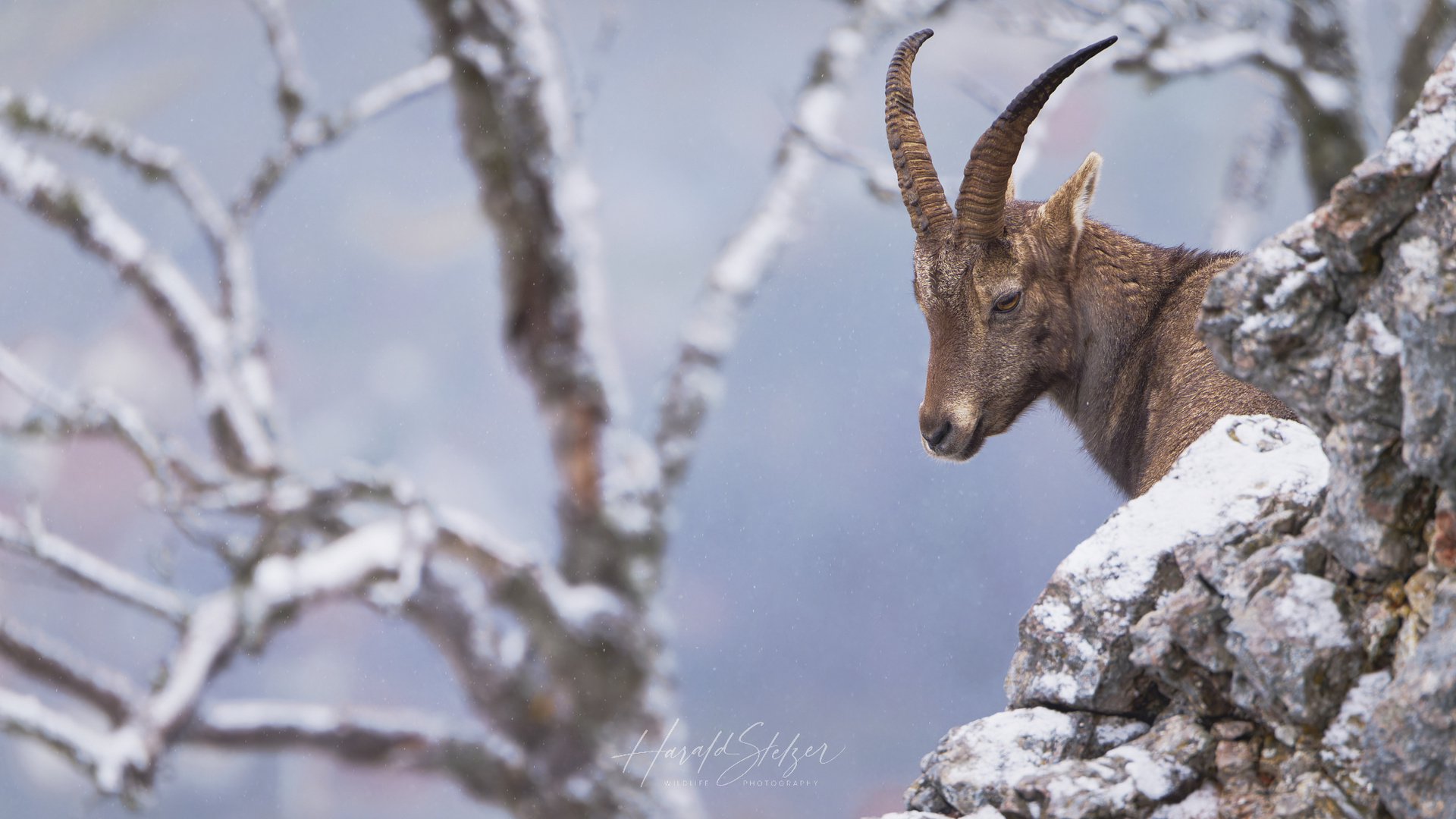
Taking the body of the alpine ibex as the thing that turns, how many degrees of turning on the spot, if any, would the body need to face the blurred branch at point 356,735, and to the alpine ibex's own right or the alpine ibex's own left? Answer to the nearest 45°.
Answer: approximately 90° to the alpine ibex's own right

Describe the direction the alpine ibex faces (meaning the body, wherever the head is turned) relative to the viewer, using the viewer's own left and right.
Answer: facing the viewer and to the left of the viewer

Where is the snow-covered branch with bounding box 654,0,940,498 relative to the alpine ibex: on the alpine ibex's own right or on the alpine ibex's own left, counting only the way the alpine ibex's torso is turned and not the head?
on the alpine ibex's own right
